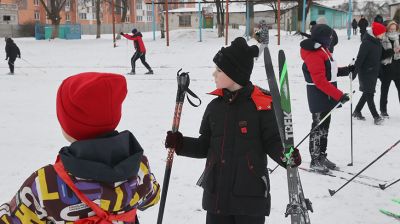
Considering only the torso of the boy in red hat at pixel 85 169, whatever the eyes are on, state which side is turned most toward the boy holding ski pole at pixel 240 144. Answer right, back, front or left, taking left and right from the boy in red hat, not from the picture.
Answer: right

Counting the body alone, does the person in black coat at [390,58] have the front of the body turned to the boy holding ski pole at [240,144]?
yes

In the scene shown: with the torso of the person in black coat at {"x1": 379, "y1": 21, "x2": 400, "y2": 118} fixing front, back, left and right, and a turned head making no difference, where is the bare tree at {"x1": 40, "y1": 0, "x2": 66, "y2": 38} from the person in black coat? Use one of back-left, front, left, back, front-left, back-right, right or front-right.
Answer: back-right

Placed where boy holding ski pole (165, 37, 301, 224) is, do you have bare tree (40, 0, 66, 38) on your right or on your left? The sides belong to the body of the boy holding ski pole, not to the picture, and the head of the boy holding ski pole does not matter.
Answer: on your right

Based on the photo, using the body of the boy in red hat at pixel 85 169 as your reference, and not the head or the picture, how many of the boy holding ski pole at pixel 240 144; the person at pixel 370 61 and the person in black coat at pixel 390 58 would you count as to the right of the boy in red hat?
3

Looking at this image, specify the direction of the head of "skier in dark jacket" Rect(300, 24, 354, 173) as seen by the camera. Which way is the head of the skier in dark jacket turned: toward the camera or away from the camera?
away from the camera

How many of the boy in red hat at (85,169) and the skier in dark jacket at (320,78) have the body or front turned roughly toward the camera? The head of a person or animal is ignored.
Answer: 0
